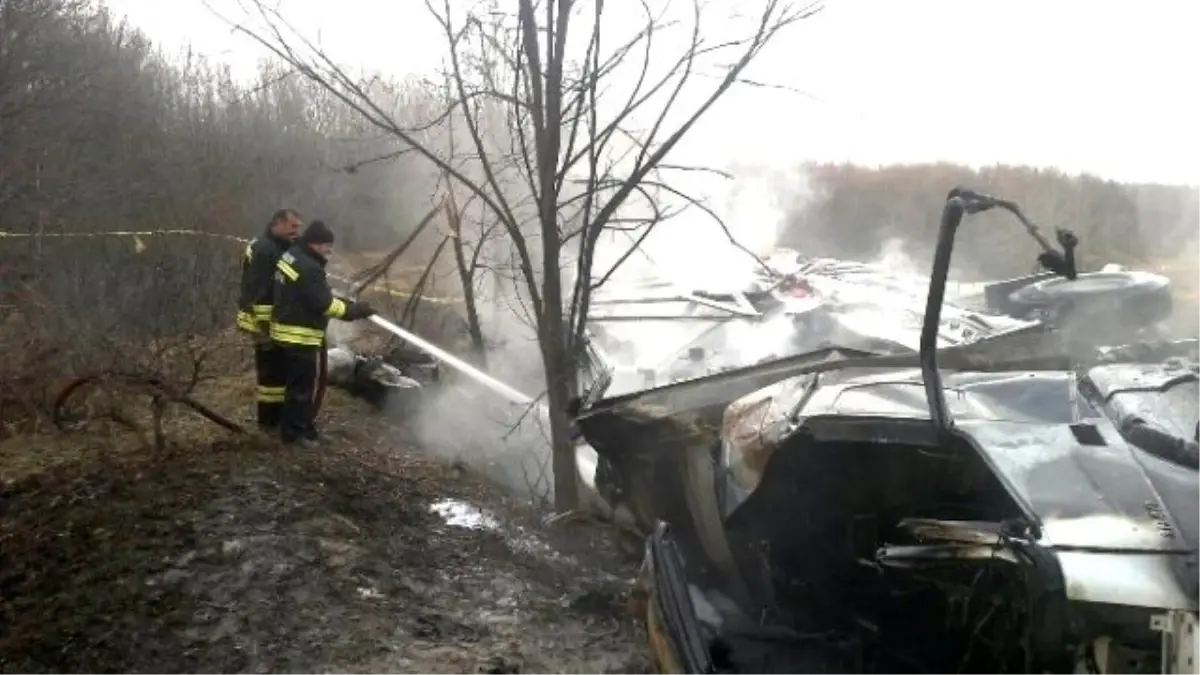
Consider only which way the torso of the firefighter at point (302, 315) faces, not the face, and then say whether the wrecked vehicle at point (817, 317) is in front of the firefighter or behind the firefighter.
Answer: in front

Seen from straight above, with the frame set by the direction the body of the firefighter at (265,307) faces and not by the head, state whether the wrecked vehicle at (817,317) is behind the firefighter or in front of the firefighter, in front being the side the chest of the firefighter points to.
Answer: in front

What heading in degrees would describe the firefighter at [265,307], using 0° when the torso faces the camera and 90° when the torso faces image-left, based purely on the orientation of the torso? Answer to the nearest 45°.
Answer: approximately 270°

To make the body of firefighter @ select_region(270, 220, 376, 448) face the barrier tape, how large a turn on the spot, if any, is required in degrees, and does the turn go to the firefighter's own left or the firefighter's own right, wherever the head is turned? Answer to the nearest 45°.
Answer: approximately 90° to the firefighter's own left

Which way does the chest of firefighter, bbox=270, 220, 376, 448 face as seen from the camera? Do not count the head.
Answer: to the viewer's right

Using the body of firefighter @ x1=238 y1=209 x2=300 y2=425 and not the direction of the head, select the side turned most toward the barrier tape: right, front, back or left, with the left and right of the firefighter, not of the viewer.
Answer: left

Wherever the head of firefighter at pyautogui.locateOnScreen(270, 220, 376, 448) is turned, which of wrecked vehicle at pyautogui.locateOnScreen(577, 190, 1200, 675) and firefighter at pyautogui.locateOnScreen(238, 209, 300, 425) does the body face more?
the wrecked vehicle

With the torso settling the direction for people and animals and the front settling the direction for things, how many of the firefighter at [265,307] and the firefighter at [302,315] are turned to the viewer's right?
2

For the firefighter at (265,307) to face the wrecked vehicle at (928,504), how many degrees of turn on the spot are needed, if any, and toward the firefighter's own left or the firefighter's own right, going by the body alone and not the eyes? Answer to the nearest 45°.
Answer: approximately 45° to the firefighter's own right
